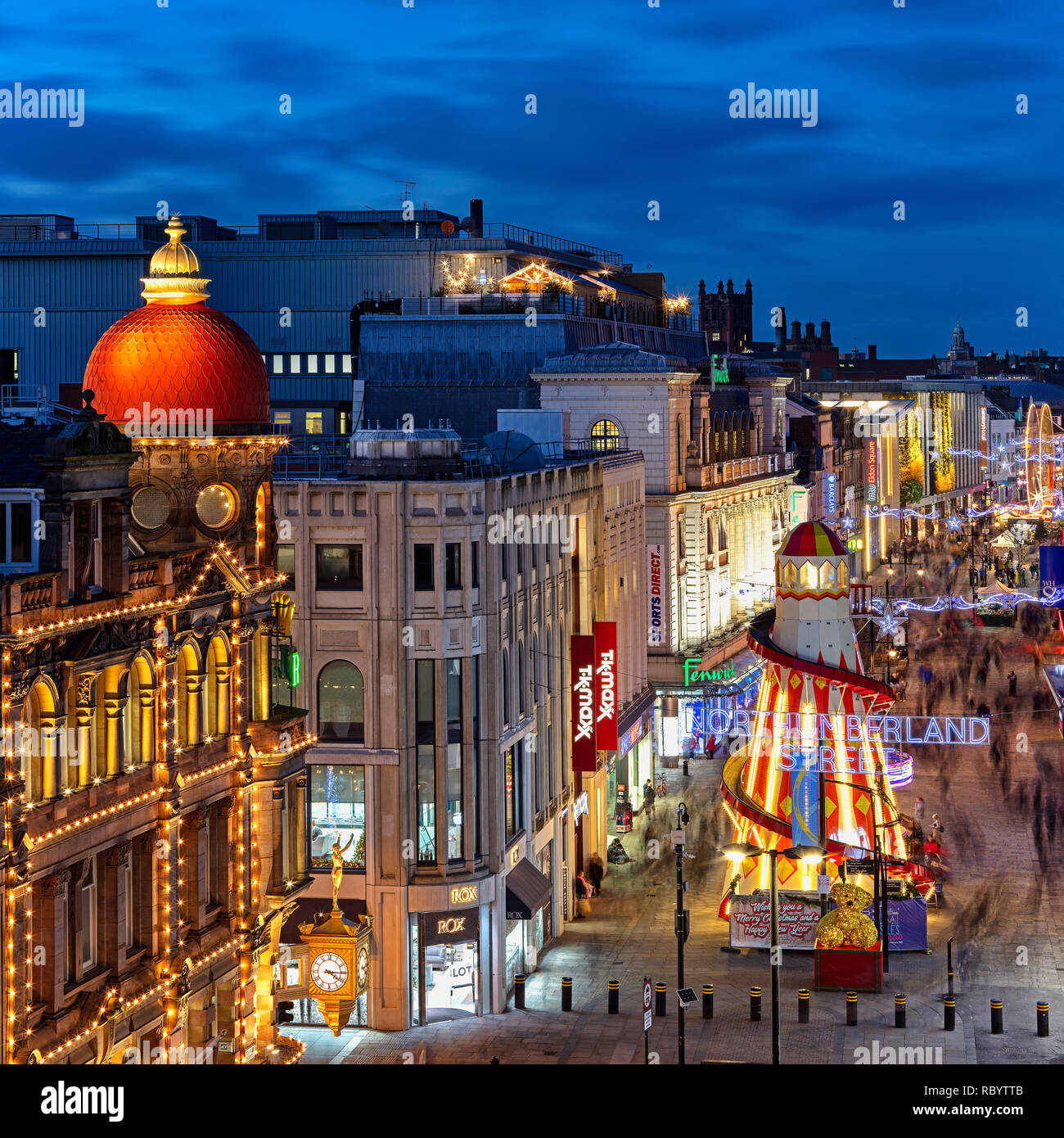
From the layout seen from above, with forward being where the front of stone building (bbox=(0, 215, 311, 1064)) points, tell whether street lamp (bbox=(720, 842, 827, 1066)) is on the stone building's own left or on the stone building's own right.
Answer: on the stone building's own left

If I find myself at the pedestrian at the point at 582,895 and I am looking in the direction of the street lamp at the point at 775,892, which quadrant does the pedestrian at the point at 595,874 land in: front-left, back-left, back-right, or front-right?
back-left

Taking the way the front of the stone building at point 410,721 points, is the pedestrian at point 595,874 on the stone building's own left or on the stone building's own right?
on the stone building's own left

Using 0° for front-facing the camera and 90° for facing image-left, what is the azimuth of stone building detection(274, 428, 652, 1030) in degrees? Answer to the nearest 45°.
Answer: approximately 315°

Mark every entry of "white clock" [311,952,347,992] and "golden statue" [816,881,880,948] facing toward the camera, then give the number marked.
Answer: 2

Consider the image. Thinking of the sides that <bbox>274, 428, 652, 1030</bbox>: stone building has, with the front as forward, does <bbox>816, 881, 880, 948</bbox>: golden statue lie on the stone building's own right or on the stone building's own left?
on the stone building's own left

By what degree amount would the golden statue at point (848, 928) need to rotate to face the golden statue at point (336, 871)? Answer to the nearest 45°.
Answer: approximately 45° to its right
